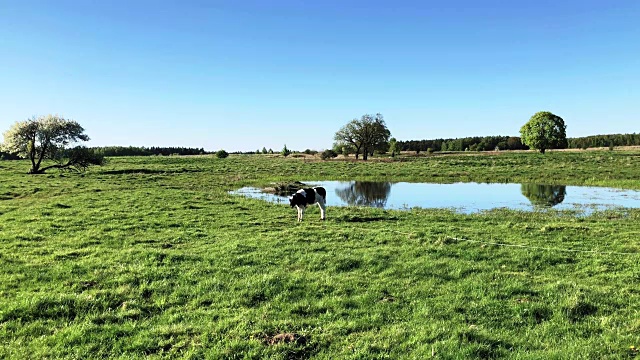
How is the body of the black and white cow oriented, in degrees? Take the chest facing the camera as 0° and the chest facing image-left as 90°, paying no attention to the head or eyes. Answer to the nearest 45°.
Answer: approximately 90°
